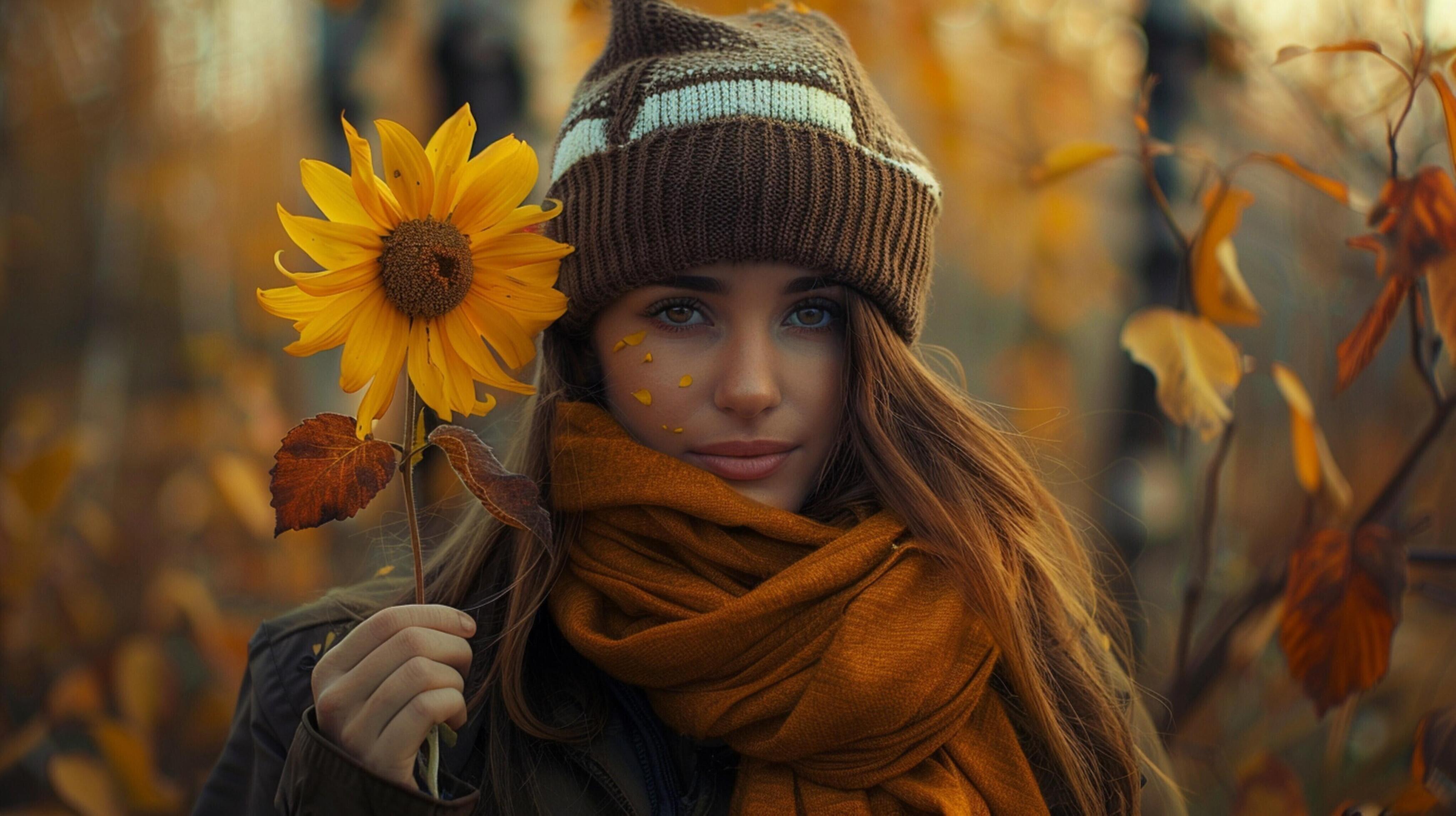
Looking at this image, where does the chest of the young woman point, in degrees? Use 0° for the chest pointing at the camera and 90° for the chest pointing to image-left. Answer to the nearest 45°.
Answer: approximately 0°

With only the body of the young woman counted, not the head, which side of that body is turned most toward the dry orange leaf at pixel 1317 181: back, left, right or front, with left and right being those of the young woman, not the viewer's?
left

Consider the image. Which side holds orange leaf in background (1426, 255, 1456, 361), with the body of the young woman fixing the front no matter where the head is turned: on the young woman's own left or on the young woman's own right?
on the young woman's own left

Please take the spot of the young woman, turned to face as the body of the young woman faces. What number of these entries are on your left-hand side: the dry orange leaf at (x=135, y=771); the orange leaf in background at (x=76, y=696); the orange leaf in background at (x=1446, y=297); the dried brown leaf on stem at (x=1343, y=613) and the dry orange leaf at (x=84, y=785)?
2

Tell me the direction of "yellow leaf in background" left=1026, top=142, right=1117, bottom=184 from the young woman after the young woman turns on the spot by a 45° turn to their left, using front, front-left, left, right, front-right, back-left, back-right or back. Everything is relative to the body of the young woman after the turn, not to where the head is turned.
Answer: left

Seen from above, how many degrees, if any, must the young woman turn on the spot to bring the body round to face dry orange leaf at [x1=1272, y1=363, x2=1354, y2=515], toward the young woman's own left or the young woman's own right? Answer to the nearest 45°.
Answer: approximately 90° to the young woman's own left

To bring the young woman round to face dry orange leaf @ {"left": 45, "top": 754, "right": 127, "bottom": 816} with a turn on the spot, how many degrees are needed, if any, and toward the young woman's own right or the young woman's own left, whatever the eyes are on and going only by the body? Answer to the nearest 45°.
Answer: approximately 135° to the young woman's own right

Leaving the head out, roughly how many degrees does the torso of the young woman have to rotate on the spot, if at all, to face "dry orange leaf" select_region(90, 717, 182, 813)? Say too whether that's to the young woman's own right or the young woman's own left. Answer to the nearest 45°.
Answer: approximately 135° to the young woman's own right

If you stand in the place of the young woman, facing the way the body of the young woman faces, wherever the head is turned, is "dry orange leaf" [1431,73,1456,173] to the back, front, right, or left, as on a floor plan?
left
